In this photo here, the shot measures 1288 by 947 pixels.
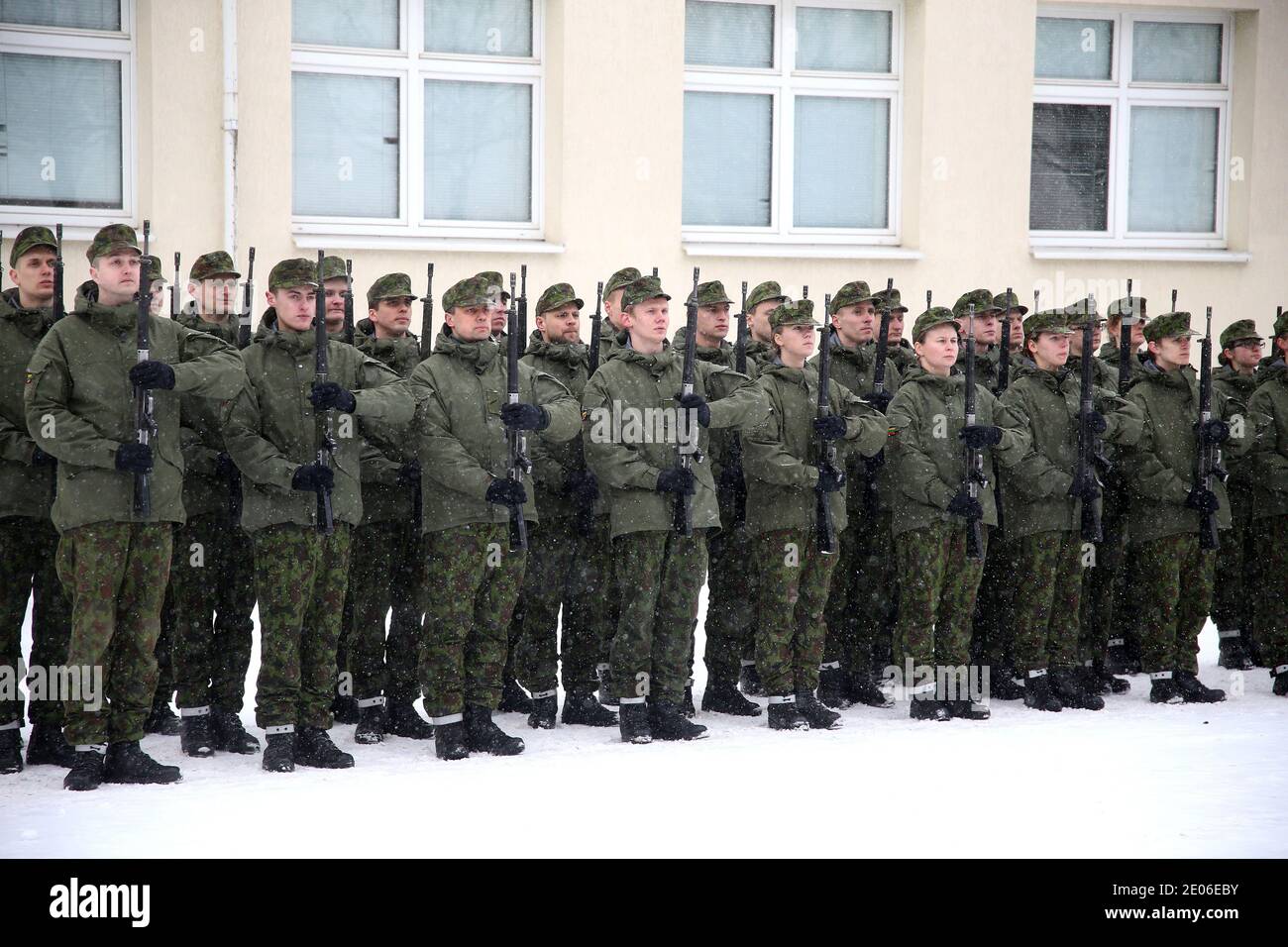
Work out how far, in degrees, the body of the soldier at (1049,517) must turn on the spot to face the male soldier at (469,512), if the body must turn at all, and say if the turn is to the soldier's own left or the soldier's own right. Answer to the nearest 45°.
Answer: approximately 90° to the soldier's own right

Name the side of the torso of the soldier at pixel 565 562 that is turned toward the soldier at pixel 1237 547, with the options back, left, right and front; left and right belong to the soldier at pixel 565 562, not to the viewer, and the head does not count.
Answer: left

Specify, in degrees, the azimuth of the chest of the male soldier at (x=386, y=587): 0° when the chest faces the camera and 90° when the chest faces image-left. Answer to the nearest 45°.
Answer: approximately 315°

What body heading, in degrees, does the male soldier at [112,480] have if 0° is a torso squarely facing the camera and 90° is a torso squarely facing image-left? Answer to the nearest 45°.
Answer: approximately 315°

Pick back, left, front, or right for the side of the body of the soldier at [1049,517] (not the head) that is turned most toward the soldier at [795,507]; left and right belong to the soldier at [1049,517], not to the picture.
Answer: right

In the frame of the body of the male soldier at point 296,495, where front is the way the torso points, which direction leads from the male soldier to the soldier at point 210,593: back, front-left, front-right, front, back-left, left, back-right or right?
back

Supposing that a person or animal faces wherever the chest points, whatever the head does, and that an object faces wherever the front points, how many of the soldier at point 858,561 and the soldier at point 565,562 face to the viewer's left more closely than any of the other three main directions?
0

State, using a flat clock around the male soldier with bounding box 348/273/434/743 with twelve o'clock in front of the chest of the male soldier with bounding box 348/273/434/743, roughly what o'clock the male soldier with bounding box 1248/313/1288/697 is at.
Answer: the male soldier with bounding box 1248/313/1288/697 is roughly at 10 o'clock from the male soldier with bounding box 348/273/434/743.

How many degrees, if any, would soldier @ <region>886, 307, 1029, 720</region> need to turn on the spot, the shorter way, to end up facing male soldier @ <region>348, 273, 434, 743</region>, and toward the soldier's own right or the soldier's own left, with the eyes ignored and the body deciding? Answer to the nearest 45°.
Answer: approximately 90° to the soldier's own right

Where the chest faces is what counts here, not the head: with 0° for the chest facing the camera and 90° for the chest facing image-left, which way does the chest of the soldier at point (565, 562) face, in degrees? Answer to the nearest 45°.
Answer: approximately 315°

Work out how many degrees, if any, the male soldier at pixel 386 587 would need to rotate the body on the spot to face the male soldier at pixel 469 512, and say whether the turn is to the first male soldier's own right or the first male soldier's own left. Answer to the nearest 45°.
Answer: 0° — they already face them
